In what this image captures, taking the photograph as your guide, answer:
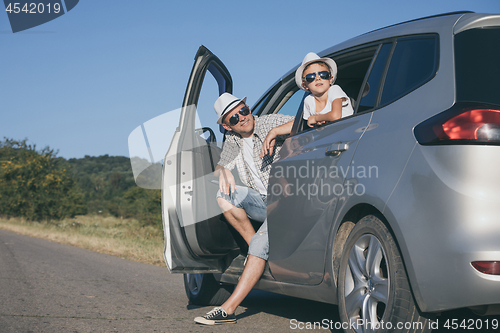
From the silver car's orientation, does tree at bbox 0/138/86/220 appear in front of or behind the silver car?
in front

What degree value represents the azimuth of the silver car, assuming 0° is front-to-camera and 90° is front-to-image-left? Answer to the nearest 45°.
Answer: approximately 135°

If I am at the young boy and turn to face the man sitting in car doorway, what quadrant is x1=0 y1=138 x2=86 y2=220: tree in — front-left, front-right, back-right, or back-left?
front-right
